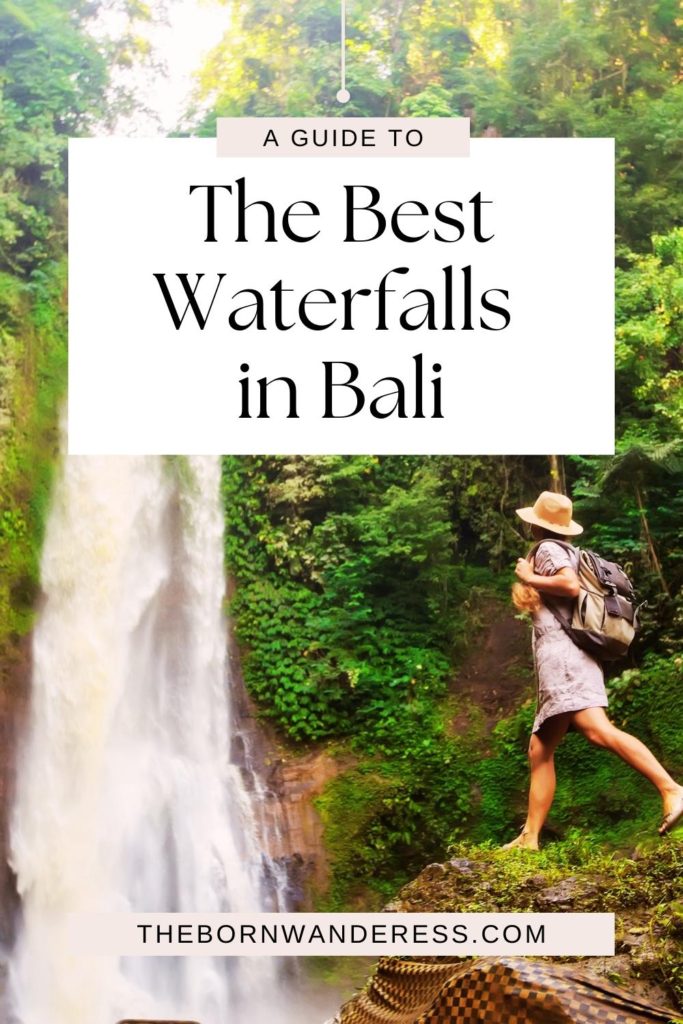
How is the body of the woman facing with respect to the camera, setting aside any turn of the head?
to the viewer's left
